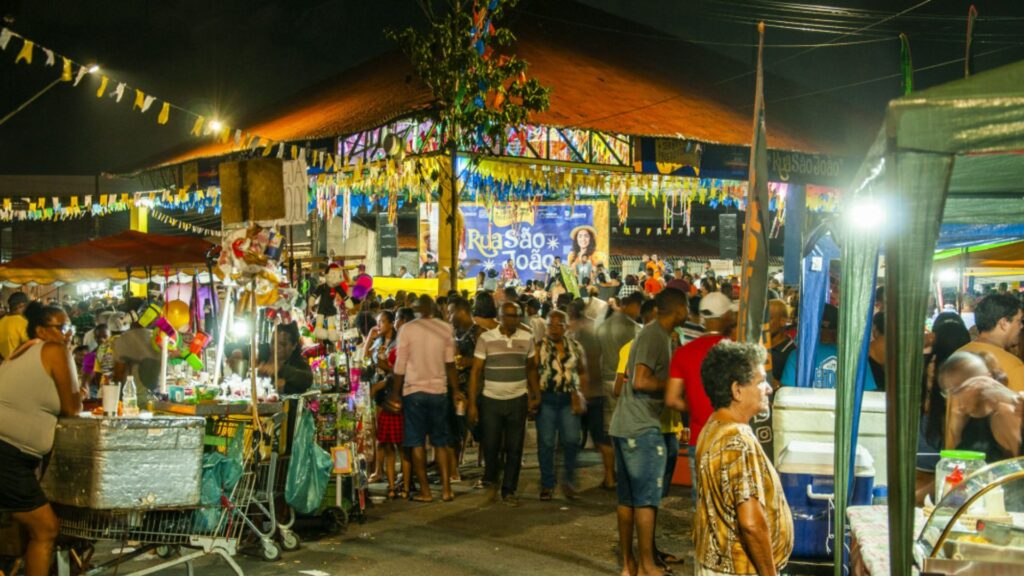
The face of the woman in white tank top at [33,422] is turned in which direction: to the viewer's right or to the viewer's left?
to the viewer's right

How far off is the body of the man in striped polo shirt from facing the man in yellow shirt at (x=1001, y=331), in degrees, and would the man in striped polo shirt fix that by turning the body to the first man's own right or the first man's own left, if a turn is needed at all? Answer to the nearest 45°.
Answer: approximately 45° to the first man's own left

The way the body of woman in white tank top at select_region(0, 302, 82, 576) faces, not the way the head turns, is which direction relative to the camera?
to the viewer's right

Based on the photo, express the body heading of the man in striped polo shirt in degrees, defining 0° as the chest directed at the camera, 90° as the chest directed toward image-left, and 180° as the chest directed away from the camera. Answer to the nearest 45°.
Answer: approximately 0°

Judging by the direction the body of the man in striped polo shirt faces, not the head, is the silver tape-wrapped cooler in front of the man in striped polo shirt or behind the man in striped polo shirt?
in front

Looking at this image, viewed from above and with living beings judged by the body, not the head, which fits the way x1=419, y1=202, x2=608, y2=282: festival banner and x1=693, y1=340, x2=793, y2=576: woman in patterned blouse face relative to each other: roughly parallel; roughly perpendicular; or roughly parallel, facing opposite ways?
roughly perpendicular

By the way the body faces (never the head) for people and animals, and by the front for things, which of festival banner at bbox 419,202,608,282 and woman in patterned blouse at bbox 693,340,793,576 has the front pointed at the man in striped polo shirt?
the festival banner

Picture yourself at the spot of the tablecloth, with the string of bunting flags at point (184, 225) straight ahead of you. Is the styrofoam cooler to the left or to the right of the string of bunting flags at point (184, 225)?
right

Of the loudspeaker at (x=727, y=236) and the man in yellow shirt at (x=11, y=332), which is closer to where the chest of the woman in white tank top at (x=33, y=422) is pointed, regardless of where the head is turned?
the loudspeaker
